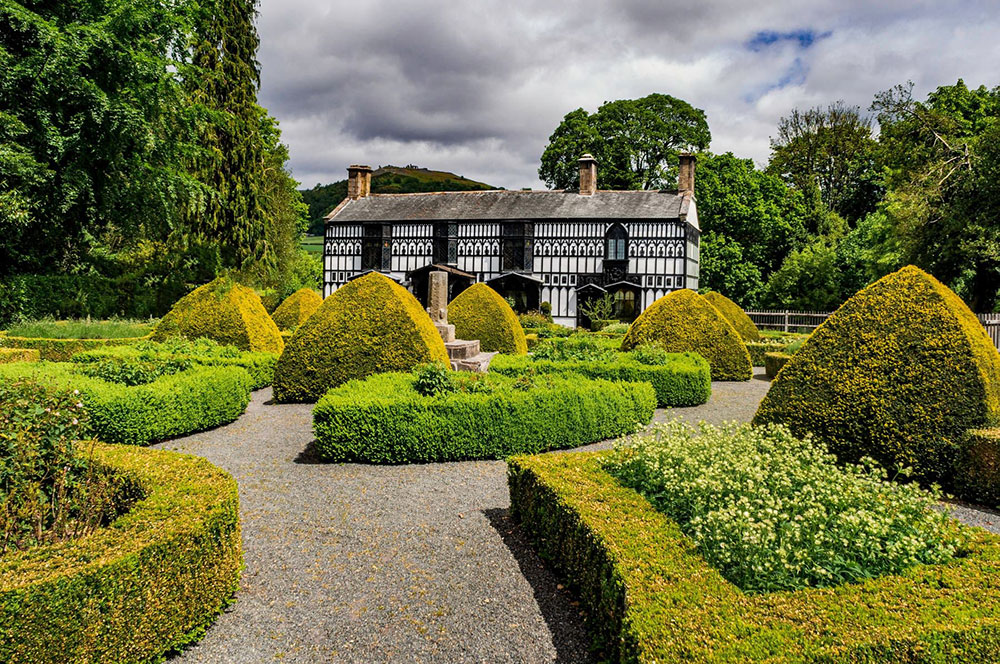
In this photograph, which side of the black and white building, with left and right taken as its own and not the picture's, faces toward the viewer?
front

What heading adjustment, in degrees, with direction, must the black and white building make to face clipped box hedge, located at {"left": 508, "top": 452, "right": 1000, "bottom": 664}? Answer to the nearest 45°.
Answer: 0° — it already faces it

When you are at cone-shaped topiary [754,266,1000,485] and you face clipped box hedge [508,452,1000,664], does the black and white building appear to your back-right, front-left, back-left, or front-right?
back-right

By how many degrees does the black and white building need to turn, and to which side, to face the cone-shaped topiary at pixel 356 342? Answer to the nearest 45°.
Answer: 0° — it already faces it

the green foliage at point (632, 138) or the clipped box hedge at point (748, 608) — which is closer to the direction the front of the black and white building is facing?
the clipped box hedge

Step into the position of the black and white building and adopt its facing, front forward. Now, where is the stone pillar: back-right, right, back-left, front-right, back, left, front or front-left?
front

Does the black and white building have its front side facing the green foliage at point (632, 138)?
no

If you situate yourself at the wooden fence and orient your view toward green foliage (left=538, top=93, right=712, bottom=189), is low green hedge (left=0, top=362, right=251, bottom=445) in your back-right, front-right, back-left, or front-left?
back-left

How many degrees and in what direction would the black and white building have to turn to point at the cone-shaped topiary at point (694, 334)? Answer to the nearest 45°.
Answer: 0° — it already faces it

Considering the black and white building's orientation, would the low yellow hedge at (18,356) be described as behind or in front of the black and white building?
in front

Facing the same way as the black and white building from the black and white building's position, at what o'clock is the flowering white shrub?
The flowering white shrub is roughly at 12 o'clock from the black and white building.

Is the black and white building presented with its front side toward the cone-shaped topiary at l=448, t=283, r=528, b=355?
yes

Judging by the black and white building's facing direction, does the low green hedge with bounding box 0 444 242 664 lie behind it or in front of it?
in front

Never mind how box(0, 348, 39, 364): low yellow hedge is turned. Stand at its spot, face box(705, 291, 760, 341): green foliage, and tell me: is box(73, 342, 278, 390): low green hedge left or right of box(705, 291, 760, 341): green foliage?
right
